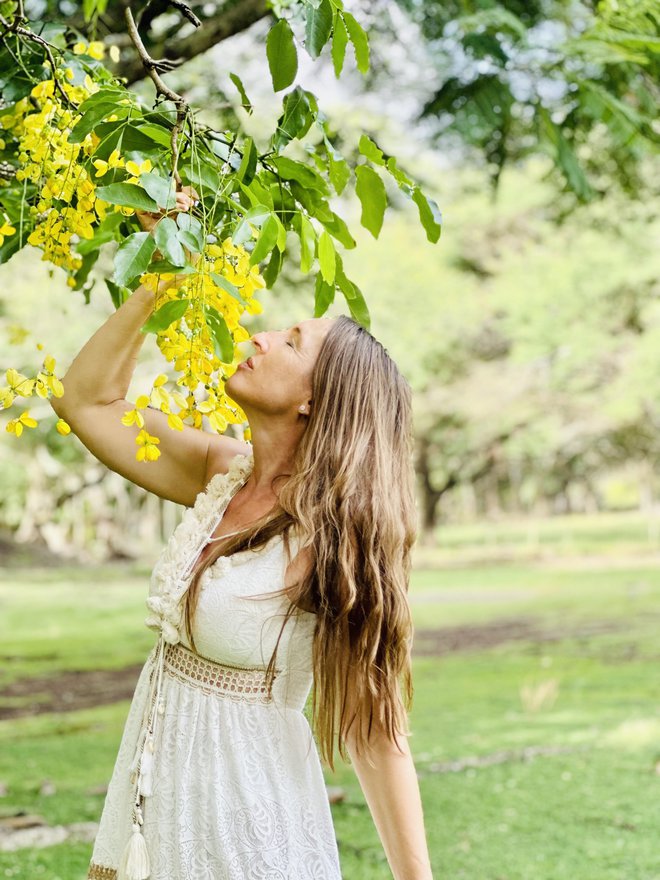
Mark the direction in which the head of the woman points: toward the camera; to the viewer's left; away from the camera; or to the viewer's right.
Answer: to the viewer's left

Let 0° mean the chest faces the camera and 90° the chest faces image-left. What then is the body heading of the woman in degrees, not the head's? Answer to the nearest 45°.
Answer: approximately 45°
